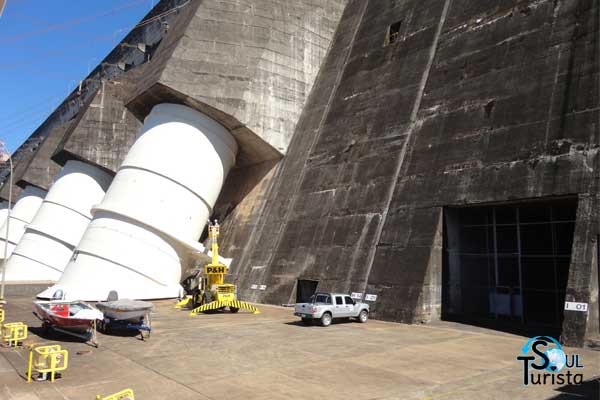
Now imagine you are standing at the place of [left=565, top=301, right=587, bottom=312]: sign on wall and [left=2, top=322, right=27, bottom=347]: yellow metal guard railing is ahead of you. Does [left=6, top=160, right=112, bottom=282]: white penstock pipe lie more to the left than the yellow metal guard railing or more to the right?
right

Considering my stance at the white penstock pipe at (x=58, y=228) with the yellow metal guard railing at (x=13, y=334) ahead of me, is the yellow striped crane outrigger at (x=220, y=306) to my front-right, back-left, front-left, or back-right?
front-left

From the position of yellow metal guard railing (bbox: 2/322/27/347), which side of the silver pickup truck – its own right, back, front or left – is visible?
back

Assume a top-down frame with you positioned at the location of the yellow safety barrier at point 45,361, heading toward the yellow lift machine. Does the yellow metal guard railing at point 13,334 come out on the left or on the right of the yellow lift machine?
left

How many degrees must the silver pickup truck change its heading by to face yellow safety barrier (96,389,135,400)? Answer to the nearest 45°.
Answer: approximately 135° to its right
